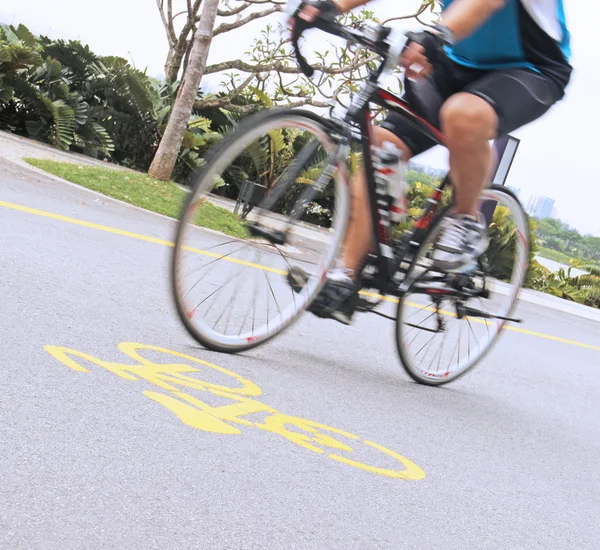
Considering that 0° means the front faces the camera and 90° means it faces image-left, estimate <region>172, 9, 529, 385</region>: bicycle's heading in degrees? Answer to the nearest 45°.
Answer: approximately 45°

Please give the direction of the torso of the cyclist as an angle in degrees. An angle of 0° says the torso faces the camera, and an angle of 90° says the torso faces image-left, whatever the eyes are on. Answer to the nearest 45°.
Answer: approximately 45°
